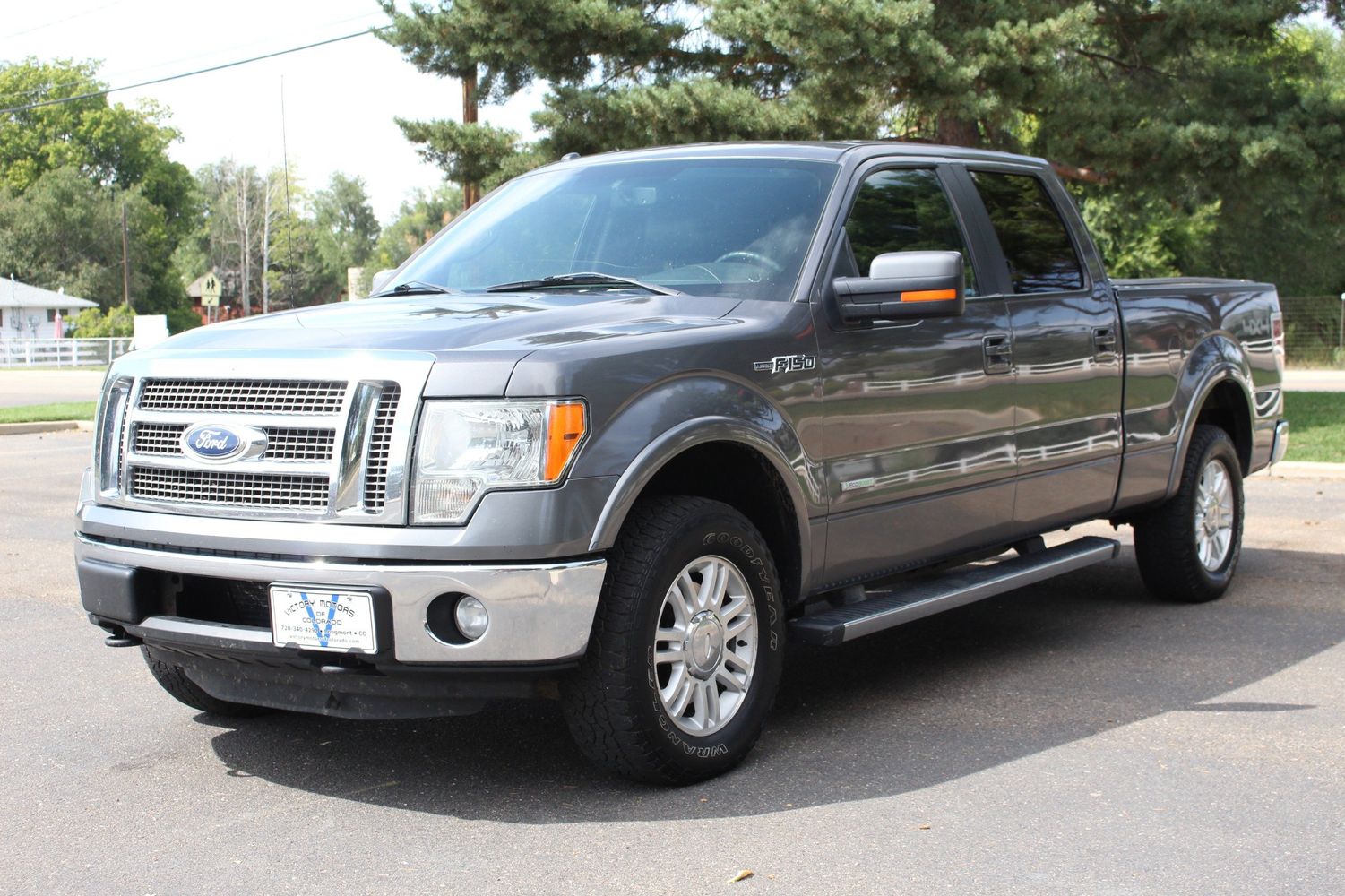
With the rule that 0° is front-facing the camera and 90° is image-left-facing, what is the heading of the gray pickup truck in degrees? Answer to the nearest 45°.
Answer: approximately 45°
